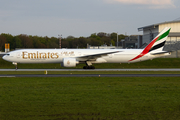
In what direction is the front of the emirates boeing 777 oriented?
to the viewer's left
